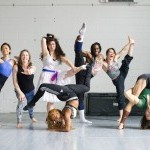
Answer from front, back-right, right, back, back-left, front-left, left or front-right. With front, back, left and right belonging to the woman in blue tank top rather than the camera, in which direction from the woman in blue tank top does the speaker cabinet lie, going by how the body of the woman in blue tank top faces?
back-left

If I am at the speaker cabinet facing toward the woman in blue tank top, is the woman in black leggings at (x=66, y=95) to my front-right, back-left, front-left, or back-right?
front-left

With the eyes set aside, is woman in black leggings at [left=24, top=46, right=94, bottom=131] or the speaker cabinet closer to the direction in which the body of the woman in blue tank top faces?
the woman in black leggings

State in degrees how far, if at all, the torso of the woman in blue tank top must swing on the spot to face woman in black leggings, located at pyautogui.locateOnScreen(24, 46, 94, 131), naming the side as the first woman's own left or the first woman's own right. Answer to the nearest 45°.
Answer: approximately 45° to the first woman's own left

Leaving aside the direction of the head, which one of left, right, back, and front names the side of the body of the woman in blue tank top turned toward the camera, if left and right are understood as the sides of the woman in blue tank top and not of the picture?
front
